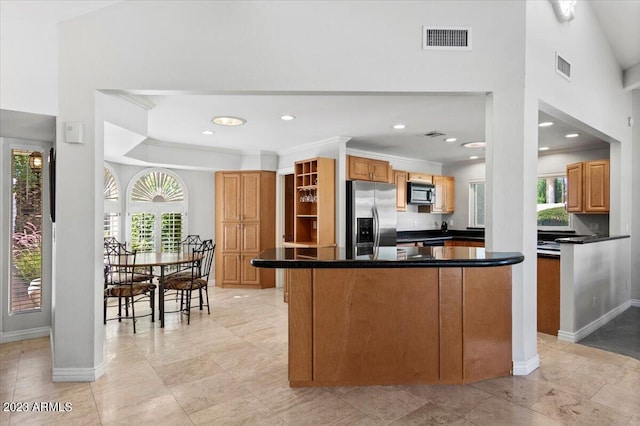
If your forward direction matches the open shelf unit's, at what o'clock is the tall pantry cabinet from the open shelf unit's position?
The tall pantry cabinet is roughly at 3 o'clock from the open shelf unit.

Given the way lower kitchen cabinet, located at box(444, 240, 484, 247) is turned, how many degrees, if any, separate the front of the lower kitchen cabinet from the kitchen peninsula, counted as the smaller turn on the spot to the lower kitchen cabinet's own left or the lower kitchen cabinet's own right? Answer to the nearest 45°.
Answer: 0° — it already faces it

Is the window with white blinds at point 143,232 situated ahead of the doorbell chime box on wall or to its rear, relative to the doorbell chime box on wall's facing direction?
to the rear

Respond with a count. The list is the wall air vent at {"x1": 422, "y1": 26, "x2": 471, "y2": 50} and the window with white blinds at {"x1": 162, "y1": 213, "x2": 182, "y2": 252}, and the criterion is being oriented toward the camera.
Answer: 2

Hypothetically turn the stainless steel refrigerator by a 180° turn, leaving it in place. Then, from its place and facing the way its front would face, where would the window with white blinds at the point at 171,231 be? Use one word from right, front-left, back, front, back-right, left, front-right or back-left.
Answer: front-left

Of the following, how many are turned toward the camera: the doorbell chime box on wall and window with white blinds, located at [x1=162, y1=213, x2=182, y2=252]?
2

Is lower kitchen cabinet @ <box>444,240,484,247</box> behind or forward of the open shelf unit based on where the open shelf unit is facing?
behind

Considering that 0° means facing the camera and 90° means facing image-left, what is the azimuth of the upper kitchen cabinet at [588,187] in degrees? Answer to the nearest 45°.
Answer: approximately 45°

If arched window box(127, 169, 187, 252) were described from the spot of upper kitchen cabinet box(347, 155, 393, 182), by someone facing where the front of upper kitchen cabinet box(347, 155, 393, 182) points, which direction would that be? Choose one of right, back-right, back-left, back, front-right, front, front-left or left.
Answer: back-right

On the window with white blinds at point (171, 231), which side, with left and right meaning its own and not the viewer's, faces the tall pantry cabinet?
left

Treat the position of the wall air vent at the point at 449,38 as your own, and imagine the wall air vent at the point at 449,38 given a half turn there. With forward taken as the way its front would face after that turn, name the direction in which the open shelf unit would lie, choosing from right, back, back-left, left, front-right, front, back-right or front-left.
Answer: front-left

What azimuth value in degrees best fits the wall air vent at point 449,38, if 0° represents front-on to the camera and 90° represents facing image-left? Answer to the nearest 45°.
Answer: approximately 0°
